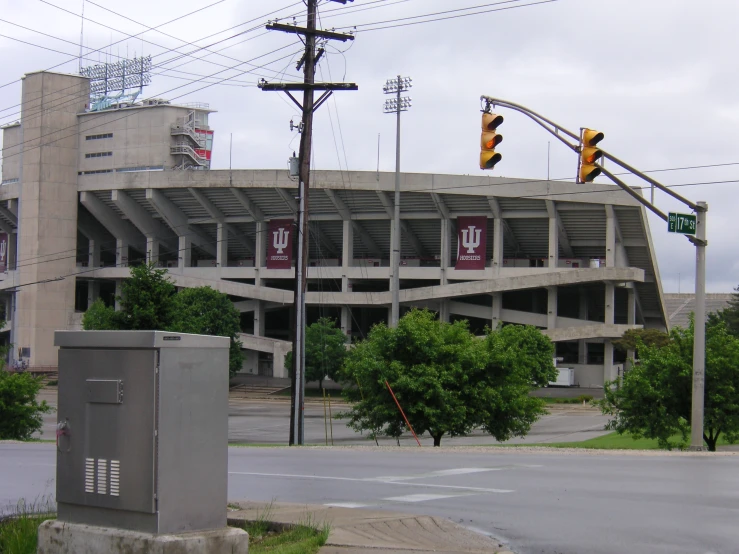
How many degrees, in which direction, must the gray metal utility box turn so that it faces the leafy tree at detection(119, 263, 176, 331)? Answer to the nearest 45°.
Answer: approximately 135° to its right

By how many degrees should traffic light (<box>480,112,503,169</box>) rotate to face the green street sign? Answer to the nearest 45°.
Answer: approximately 90° to its left

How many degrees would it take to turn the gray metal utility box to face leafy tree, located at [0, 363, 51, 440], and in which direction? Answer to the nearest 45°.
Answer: approximately 135° to its right

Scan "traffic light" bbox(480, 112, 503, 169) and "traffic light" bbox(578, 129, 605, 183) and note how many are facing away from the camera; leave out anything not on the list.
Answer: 0

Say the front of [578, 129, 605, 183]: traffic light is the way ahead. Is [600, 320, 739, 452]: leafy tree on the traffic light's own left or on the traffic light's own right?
on the traffic light's own left

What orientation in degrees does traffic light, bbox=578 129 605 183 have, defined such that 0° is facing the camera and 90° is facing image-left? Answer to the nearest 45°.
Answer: approximately 315°

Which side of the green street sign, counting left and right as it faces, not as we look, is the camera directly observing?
front

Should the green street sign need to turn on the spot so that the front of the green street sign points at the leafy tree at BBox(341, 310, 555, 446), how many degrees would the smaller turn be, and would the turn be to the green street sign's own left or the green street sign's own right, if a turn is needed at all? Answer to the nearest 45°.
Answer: approximately 135° to the green street sign's own right

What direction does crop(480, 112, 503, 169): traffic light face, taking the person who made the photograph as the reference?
facing the viewer and to the right of the viewer

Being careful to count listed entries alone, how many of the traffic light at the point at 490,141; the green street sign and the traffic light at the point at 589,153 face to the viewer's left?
0

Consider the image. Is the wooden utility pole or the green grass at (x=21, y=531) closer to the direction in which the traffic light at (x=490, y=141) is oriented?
the green grass

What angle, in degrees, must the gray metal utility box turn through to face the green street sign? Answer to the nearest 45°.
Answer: approximately 180°

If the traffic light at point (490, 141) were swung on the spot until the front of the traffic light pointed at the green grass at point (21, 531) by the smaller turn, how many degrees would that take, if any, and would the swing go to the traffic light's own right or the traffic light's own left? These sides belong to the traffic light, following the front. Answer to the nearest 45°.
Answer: approximately 45° to the traffic light's own right
